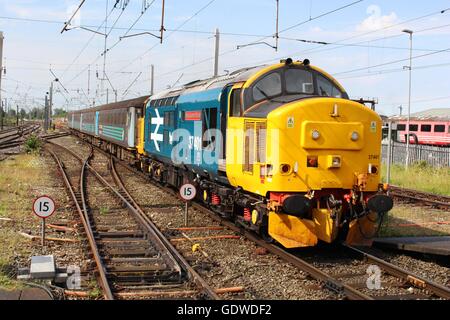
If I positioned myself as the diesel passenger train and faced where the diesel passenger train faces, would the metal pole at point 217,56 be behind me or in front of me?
behind

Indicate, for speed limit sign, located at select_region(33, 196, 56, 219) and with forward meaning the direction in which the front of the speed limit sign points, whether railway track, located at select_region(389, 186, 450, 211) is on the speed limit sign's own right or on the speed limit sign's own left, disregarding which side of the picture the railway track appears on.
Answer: on the speed limit sign's own left

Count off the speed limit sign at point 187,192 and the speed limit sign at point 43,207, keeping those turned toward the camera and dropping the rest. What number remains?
2

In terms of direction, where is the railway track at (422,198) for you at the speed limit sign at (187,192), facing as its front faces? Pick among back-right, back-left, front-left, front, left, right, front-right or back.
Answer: back-left

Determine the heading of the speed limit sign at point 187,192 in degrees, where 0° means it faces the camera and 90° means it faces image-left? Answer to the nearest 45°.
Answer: approximately 0°

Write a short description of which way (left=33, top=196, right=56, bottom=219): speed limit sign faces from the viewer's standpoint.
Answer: facing the viewer

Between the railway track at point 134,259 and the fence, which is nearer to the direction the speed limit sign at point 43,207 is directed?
the railway track

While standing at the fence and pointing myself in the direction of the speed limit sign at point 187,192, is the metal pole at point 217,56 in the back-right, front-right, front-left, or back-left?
front-right

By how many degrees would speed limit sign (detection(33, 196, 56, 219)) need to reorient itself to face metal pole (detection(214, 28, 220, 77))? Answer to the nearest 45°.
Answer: approximately 135° to its left

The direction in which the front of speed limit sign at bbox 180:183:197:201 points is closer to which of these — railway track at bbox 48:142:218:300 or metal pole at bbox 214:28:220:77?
the railway track

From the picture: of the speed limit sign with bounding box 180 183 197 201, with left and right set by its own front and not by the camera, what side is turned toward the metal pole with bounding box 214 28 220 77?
back
